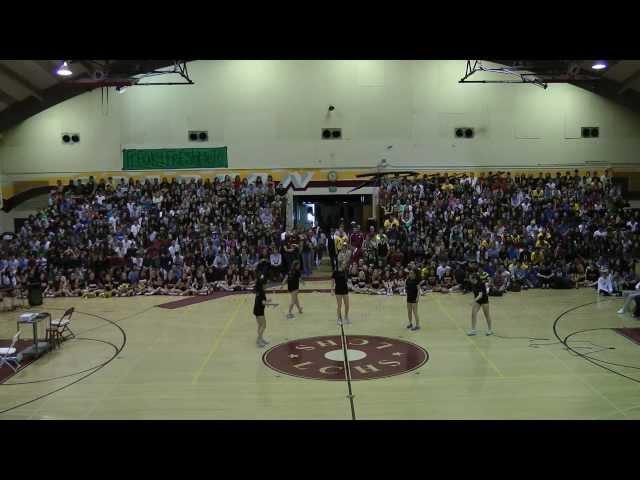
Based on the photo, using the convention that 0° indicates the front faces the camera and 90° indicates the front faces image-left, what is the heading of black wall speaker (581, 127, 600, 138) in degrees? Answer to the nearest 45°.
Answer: approximately 0°

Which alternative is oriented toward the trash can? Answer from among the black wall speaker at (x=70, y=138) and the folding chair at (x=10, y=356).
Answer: the black wall speaker

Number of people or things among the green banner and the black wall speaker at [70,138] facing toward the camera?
2

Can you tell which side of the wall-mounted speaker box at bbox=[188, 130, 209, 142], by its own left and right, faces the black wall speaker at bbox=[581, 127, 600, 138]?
left

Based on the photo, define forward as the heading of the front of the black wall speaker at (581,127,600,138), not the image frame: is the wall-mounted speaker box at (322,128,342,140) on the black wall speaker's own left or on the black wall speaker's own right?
on the black wall speaker's own right
